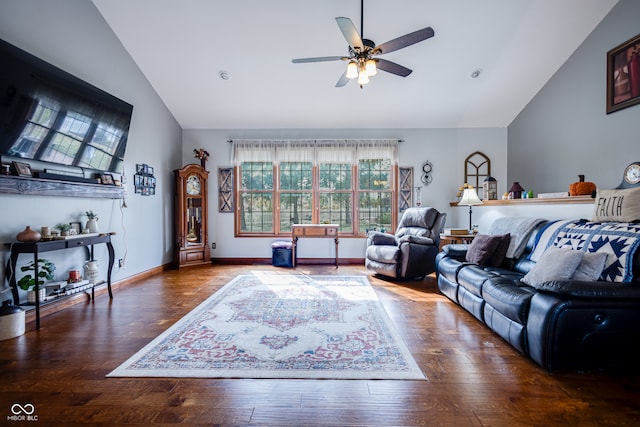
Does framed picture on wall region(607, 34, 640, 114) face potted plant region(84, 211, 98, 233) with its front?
yes

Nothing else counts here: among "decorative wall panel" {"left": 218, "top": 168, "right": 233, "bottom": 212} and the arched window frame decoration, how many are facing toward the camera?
2

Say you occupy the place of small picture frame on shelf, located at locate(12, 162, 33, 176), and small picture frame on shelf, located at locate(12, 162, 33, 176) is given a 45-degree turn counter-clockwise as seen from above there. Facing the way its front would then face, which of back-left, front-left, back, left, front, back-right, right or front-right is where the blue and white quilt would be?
front-right

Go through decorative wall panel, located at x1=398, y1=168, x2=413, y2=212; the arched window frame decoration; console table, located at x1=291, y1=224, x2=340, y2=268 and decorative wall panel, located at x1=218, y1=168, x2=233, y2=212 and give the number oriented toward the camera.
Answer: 4

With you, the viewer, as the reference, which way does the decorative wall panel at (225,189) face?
facing the viewer

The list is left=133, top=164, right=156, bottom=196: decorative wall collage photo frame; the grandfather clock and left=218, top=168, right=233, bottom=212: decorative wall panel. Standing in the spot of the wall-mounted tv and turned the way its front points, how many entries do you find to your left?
3

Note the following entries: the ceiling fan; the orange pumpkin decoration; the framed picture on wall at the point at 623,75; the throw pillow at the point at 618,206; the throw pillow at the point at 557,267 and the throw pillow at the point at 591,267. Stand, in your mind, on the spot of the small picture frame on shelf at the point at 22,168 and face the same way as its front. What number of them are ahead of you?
6

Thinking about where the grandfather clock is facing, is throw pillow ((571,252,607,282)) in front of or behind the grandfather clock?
in front

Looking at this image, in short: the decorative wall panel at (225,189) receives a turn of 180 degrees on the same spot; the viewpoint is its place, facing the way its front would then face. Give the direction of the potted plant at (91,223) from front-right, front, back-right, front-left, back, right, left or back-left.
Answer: back-left

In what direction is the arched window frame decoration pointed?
toward the camera

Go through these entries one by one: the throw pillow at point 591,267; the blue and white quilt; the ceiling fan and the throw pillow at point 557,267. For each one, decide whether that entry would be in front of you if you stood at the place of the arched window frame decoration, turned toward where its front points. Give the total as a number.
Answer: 4

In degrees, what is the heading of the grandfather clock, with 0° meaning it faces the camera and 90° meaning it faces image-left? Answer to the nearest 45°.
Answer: approximately 315°

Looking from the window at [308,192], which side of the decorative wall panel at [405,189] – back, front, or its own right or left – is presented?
right

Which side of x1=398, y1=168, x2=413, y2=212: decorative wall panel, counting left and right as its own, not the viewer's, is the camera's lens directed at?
front

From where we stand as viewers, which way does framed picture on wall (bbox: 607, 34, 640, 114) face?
facing the viewer and to the left of the viewer

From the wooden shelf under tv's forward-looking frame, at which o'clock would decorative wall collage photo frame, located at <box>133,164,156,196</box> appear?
The decorative wall collage photo frame is roughly at 9 o'clock from the wooden shelf under tv.

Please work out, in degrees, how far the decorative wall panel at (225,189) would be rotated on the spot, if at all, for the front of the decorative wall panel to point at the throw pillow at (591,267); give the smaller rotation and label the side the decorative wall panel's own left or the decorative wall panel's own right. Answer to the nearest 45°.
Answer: approximately 45° to the decorative wall panel's own left

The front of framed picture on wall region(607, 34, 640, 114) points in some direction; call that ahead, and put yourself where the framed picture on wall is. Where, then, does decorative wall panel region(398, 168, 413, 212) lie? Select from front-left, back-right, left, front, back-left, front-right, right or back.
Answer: front-right
